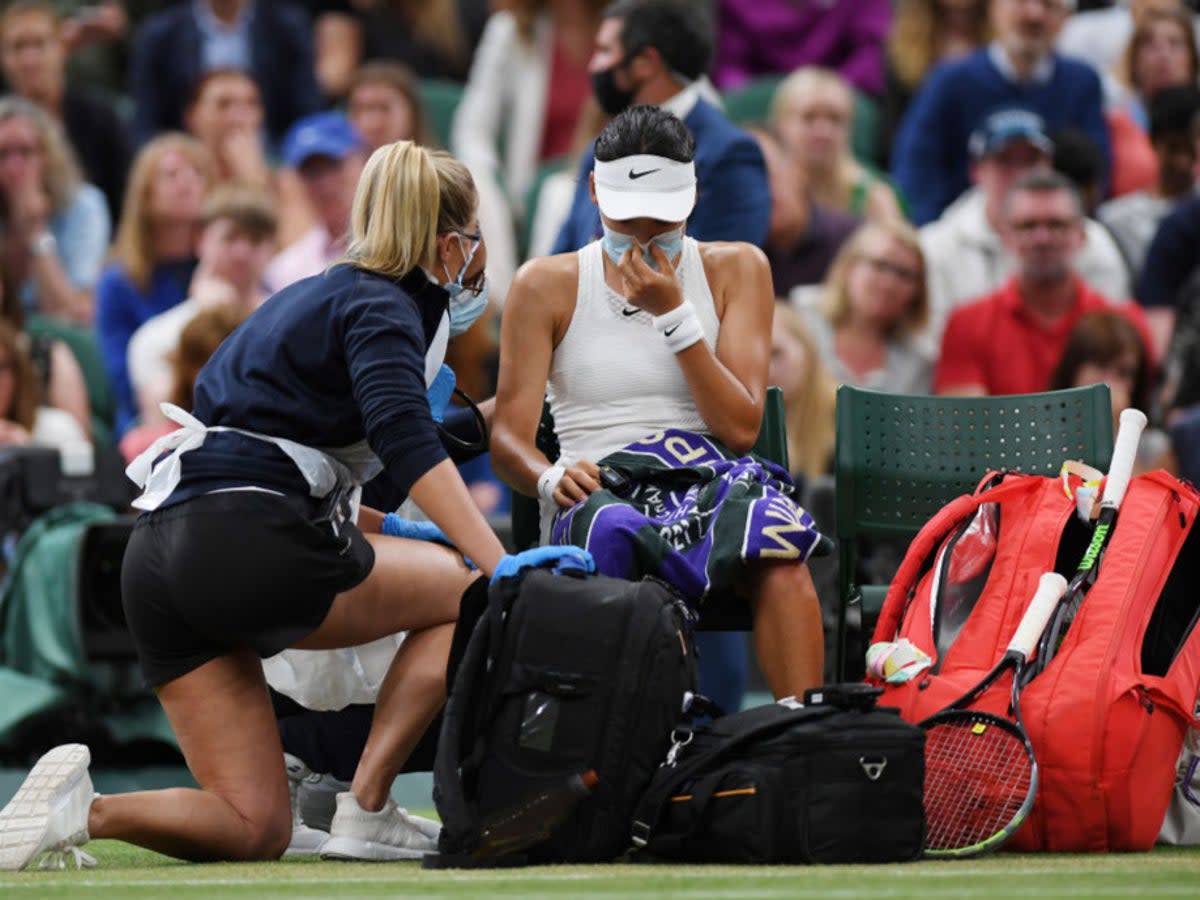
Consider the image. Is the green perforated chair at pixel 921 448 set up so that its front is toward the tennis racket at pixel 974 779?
yes

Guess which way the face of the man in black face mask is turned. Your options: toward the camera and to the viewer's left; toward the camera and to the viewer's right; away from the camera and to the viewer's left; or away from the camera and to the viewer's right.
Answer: toward the camera and to the viewer's left

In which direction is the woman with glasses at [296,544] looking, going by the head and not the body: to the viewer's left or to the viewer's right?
to the viewer's right

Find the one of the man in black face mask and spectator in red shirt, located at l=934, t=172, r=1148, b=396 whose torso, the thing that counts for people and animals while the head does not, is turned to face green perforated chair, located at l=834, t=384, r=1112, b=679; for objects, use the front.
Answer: the spectator in red shirt

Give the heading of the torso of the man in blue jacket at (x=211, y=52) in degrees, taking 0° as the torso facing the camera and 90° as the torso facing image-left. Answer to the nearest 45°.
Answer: approximately 0°

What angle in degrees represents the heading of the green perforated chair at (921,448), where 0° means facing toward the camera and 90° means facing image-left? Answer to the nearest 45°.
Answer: approximately 0°

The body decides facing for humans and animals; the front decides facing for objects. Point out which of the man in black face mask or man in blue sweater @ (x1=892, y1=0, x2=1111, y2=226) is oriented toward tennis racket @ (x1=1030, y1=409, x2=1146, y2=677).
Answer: the man in blue sweater
